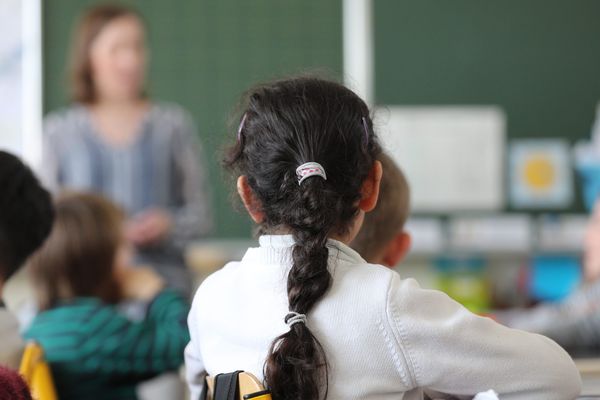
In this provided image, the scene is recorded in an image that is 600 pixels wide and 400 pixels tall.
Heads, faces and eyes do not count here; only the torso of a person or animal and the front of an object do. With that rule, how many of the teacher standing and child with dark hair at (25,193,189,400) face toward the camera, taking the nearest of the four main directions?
1

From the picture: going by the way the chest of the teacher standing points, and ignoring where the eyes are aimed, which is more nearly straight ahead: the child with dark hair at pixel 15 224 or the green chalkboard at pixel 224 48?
the child with dark hair

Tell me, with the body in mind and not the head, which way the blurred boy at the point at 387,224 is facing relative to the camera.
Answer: away from the camera

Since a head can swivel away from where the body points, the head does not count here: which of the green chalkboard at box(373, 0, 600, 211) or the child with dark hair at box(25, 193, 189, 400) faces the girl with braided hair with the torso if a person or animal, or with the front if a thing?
the green chalkboard

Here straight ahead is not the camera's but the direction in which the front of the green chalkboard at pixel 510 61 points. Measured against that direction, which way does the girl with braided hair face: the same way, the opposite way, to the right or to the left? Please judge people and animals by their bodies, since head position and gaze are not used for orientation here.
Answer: the opposite way

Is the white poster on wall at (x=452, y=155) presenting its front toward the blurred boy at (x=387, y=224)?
yes

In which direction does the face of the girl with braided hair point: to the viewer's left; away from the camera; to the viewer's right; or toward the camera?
away from the camera

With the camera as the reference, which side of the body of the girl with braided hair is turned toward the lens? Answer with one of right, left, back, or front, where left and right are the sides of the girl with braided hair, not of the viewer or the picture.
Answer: back

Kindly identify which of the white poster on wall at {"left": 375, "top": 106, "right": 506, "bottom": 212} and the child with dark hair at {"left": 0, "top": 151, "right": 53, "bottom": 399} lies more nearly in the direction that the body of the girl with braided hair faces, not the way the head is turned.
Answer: the white poster on wall

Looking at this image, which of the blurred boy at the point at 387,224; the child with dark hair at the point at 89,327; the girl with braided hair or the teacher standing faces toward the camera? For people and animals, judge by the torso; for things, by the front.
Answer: the teacher standing

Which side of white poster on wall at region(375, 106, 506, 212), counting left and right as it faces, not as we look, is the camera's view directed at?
front

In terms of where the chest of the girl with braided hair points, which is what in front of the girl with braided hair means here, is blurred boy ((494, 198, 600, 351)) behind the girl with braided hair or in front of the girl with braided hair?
in front

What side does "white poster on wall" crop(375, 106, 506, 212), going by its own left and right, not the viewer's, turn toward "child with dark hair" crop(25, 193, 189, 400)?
front

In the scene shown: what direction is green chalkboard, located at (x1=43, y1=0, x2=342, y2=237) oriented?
toward the camera

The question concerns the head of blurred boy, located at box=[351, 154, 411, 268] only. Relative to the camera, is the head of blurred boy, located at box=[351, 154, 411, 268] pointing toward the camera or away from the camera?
away from the camera
